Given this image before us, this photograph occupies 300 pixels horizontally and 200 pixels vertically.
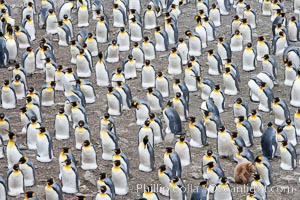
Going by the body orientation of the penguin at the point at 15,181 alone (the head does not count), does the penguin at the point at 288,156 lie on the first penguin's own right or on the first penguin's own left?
on the first penguin's own left

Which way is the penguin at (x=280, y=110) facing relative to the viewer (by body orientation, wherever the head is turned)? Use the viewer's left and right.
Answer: facing the viewer and to the left of the viewer

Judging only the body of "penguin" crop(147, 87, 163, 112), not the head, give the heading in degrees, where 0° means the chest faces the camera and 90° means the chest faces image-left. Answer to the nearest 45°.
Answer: approximately 45°

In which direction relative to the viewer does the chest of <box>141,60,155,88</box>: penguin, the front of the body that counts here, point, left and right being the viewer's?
facing the viewer
